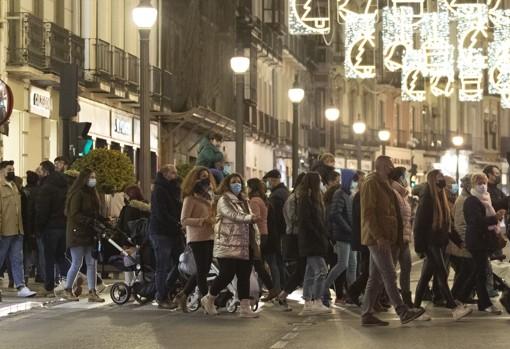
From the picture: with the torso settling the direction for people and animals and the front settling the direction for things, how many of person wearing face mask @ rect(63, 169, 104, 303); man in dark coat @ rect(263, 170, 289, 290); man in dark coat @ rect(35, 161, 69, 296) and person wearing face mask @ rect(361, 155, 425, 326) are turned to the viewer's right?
2

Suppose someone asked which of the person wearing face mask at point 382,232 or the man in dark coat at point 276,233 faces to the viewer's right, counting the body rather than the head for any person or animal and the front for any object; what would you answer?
the person wearing face mask

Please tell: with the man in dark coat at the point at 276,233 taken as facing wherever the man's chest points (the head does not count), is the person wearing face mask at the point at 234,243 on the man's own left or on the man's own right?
on the man's own left

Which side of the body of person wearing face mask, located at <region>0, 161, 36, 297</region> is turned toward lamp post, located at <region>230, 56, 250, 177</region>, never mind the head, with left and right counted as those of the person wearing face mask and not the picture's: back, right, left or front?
left

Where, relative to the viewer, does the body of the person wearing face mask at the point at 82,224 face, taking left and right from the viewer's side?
facing to the right of the viewer

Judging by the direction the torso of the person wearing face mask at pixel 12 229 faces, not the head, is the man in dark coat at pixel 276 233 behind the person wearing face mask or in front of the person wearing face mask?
in front

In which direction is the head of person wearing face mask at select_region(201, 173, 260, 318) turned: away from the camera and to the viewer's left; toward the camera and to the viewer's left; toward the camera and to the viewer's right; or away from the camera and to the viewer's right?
toward the camera and to the viewer's right

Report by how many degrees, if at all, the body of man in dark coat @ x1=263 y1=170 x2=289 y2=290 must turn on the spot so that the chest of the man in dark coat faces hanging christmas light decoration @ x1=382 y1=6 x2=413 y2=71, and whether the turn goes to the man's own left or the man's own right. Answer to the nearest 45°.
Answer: approximately 90° to the man's own right

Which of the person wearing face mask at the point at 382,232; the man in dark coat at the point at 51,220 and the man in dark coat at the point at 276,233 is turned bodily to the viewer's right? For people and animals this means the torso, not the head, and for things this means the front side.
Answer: the person wearing face mask
